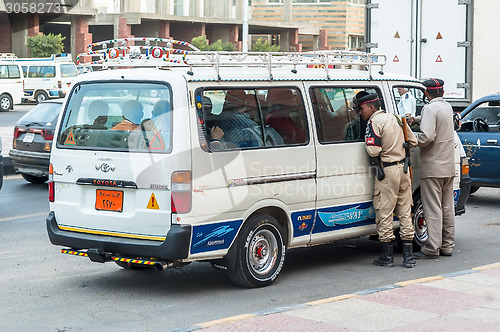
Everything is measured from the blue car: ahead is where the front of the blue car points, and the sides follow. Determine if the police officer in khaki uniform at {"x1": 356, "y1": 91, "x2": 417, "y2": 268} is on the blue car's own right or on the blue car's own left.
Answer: on the blue car's own left

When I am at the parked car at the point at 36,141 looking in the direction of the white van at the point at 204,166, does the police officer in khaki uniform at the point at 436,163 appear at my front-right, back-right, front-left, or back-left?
front-left

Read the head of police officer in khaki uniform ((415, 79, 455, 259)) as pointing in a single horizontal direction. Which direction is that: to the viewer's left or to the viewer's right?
to the viewer's left

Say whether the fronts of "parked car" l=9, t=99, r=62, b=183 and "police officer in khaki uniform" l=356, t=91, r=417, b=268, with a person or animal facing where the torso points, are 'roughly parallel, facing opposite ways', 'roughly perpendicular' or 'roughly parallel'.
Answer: roughly perpendicular

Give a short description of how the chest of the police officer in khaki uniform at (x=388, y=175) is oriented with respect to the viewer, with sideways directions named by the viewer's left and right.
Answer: facing away from the viewer and to the left of the viewer

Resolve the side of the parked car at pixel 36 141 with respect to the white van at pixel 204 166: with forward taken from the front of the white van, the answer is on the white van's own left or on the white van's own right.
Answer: on the white van's own left

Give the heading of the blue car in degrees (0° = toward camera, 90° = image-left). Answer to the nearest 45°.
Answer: approximately 90°

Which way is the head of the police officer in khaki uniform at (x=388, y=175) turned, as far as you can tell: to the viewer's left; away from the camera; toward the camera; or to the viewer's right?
to the viewer's left
